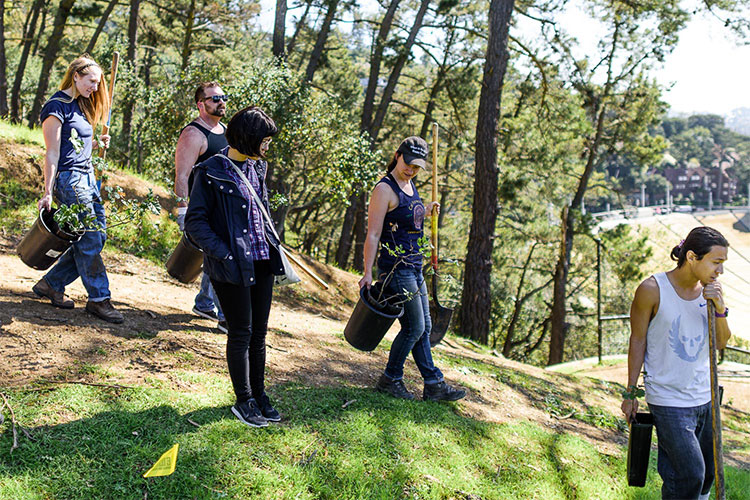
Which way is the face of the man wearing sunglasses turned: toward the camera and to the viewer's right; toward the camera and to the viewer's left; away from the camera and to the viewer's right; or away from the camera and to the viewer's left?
toward the camera and to the viewer's right

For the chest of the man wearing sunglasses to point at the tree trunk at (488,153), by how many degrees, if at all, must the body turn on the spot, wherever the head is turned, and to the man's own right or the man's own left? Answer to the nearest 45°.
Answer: approximately 90° to the man's own left

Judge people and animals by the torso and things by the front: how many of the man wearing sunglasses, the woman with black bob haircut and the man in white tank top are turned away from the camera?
0

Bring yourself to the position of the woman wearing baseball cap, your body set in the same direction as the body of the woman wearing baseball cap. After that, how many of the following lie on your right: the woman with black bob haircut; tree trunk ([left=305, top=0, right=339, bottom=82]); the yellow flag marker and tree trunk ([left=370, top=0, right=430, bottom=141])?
2

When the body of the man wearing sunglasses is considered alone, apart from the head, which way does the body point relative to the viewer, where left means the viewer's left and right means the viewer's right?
facing the viewer and to the right of the viewer

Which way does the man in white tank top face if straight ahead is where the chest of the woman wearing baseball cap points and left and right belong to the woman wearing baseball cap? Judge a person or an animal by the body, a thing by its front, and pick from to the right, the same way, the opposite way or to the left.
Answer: the same way

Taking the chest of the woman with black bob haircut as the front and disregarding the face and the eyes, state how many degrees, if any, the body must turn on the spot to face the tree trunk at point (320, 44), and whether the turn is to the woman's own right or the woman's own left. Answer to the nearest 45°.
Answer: approximately 135° to the woman's own left

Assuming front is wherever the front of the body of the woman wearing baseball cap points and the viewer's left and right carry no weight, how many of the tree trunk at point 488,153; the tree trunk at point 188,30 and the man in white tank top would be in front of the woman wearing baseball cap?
1

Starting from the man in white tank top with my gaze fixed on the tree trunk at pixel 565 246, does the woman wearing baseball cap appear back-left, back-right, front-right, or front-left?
front-left

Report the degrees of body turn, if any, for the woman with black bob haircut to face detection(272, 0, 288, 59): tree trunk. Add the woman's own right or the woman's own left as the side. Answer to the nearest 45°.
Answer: approximately 135° to the woman's own left

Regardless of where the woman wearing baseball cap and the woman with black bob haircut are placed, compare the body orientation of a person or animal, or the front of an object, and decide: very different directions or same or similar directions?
same or similar directions

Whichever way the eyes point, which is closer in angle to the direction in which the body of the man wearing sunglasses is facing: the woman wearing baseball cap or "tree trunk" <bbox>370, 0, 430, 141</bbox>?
the woman wearing baseball cap
